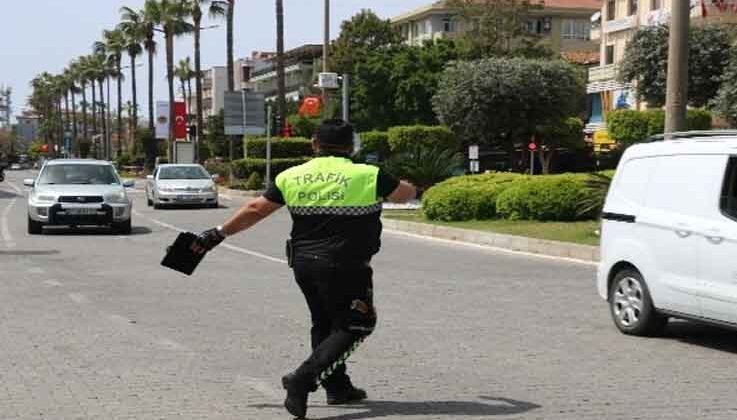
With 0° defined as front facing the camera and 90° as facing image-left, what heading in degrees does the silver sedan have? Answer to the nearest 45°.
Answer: approximately 0°

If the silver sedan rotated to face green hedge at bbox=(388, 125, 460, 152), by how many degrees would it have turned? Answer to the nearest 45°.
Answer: approximately 135° to its left

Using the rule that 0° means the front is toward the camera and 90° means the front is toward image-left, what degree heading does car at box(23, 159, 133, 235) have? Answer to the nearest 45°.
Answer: approximately 0°

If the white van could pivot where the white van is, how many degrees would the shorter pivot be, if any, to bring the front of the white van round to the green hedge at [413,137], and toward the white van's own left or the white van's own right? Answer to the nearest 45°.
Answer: approximately 135° to the white van's own left

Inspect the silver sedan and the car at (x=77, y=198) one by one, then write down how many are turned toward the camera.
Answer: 2
